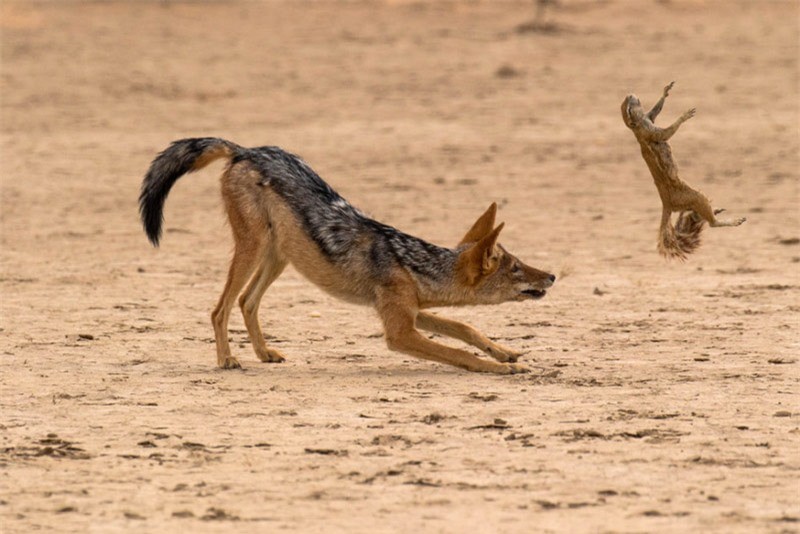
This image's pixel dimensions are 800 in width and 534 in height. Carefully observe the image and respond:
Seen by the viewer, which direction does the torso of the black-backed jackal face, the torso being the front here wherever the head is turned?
to the viewer's right

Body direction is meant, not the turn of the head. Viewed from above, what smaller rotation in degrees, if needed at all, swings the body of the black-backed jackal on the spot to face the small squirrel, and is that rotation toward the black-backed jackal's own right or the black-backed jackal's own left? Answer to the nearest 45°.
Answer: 0° — it already faces it
